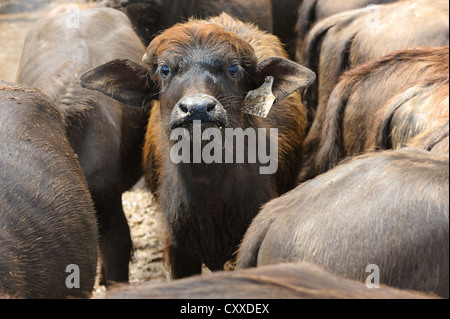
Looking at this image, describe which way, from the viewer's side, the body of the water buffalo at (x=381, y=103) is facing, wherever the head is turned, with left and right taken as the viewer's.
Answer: facing to the right of the viewer

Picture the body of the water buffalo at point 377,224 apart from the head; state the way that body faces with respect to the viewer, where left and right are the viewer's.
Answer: facing to the right of the viewer

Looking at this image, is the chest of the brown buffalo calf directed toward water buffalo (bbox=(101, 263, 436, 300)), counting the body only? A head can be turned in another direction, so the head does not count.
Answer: yes

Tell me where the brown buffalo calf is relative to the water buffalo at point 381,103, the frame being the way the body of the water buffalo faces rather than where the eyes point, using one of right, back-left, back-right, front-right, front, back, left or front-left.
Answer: back

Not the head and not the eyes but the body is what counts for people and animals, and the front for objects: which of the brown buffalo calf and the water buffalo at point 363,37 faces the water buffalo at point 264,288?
the brown buffalo calf

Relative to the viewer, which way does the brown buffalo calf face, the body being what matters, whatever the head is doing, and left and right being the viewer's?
facing the viewer

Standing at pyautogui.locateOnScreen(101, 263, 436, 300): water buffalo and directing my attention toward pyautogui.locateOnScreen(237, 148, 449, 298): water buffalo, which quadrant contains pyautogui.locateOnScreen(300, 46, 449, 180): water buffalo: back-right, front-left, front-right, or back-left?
front-left

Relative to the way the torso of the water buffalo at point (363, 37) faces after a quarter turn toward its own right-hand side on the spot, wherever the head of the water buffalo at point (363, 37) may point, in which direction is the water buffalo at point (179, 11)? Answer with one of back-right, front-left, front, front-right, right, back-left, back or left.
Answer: back-right

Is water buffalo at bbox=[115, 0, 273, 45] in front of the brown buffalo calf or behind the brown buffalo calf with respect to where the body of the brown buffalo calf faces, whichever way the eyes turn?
behind
